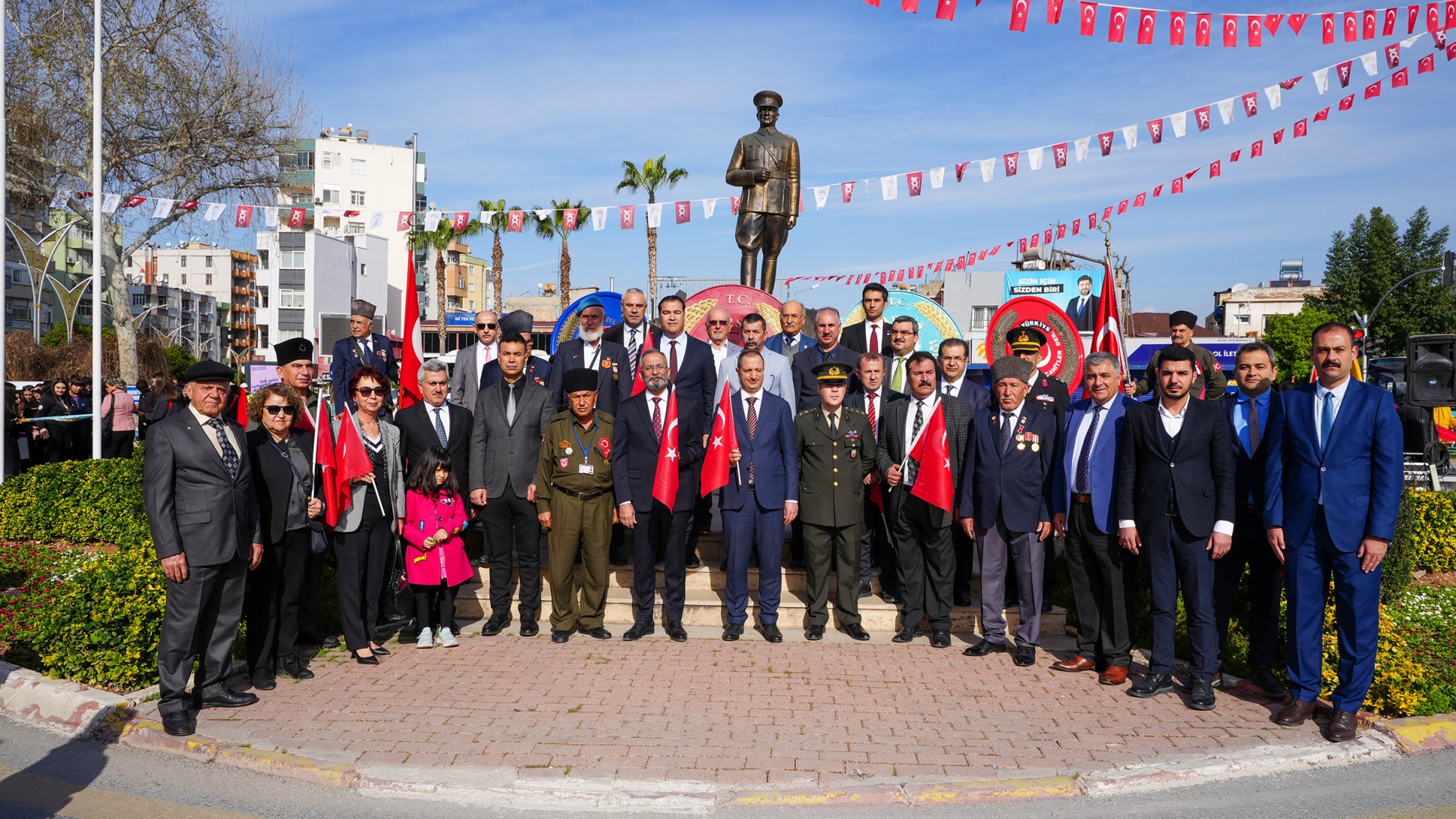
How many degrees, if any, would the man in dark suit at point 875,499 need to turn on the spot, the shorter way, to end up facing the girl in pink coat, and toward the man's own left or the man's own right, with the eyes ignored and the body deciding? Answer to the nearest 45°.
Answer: approximately 45° to the man's own right

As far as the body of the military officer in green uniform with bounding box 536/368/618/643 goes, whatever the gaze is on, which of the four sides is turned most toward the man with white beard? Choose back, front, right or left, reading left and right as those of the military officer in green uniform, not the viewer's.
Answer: back

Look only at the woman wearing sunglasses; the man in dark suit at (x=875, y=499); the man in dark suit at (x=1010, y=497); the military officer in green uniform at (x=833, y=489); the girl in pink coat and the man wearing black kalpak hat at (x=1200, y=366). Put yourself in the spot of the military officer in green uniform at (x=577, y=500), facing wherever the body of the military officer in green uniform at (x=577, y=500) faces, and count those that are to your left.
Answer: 4

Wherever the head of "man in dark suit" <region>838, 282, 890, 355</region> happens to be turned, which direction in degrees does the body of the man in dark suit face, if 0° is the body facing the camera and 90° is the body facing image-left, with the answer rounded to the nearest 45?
approximately 0°

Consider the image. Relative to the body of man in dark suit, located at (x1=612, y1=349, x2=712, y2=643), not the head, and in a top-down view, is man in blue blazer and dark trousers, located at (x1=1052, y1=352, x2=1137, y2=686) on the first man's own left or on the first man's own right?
on the first man's own left

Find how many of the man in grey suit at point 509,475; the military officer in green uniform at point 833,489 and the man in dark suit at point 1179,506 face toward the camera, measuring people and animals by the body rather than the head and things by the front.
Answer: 3

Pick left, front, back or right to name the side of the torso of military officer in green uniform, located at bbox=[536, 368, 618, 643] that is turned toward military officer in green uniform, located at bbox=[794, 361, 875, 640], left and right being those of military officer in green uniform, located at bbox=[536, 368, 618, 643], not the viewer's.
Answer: left

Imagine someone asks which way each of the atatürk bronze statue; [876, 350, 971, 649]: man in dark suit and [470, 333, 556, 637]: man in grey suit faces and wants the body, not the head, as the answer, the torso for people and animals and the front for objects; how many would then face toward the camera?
3
